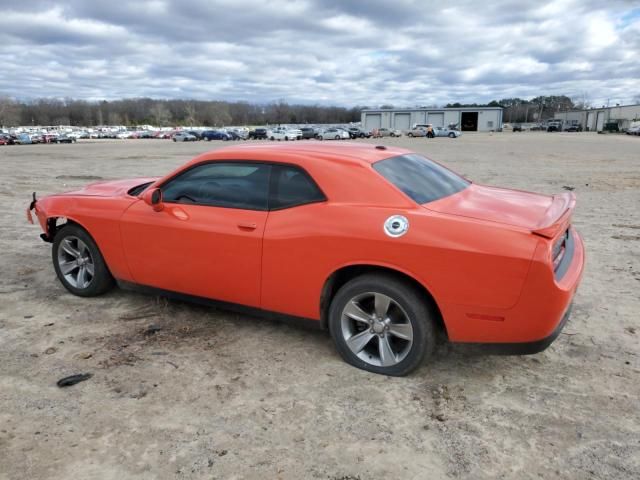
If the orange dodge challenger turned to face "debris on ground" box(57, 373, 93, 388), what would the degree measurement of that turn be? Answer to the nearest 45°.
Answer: approximately 45° to its left

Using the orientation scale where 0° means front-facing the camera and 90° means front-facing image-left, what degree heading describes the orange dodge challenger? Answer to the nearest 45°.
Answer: approximately 135°
